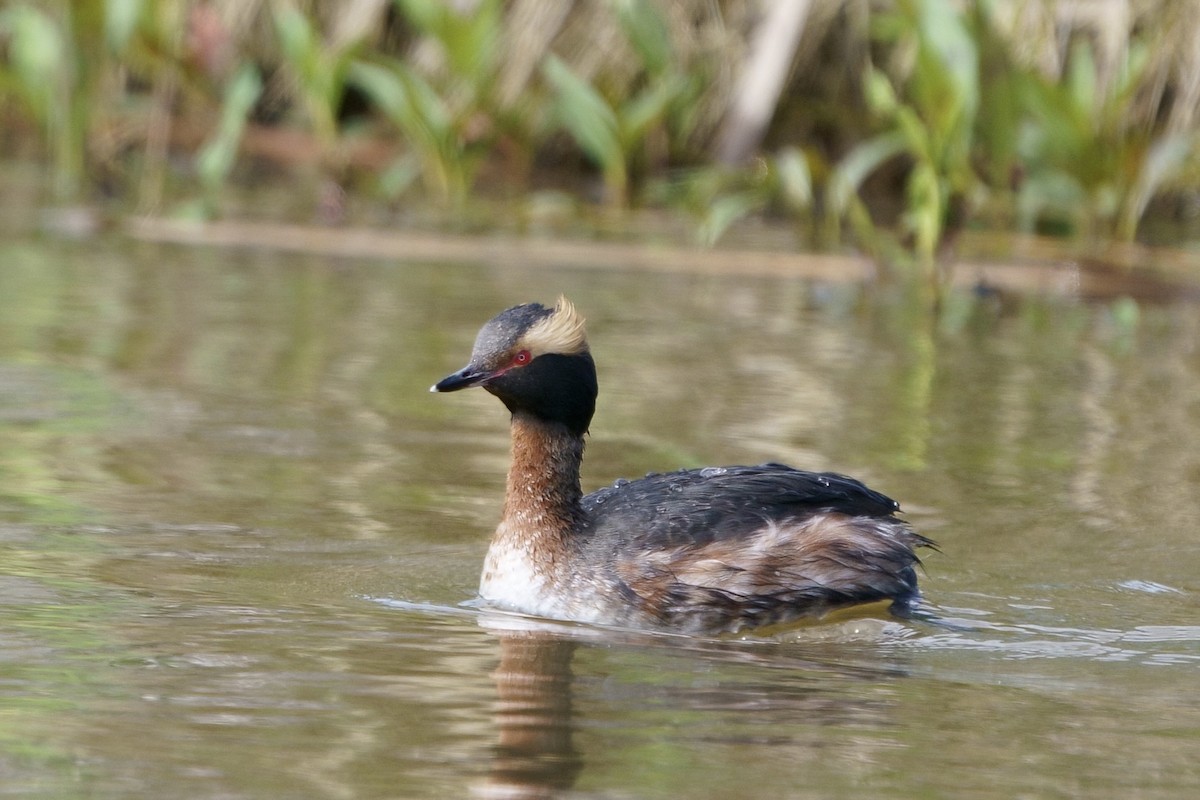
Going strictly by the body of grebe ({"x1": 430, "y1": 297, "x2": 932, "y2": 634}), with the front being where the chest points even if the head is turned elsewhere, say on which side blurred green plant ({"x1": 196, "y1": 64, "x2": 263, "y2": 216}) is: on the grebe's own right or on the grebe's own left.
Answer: on the grebe's own right

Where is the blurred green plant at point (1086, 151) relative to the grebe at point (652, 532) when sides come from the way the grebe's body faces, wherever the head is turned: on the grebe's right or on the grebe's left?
on the grebe's right

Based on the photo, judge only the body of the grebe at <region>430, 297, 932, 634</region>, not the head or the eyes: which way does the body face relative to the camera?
to the viewer's left

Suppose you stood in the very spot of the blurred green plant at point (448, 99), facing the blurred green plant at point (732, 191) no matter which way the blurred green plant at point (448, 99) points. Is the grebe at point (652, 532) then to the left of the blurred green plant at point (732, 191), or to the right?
right

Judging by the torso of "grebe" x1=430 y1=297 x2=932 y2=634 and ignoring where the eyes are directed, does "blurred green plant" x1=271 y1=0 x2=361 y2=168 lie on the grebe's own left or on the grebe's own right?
on the grebe's own right

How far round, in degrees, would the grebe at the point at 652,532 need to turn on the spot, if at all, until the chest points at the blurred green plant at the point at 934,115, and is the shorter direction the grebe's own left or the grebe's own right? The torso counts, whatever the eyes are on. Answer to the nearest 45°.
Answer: approximately 90° to the grebe's own right

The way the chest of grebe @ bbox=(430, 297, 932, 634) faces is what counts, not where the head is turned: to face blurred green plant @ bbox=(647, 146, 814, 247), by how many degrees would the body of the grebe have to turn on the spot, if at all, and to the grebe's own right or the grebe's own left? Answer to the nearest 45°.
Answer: approximately 90° to the grebe's own right

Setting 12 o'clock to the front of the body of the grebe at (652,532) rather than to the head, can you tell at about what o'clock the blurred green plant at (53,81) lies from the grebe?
The blurred green plant is roughly at 2 o'clock from the grebe.
